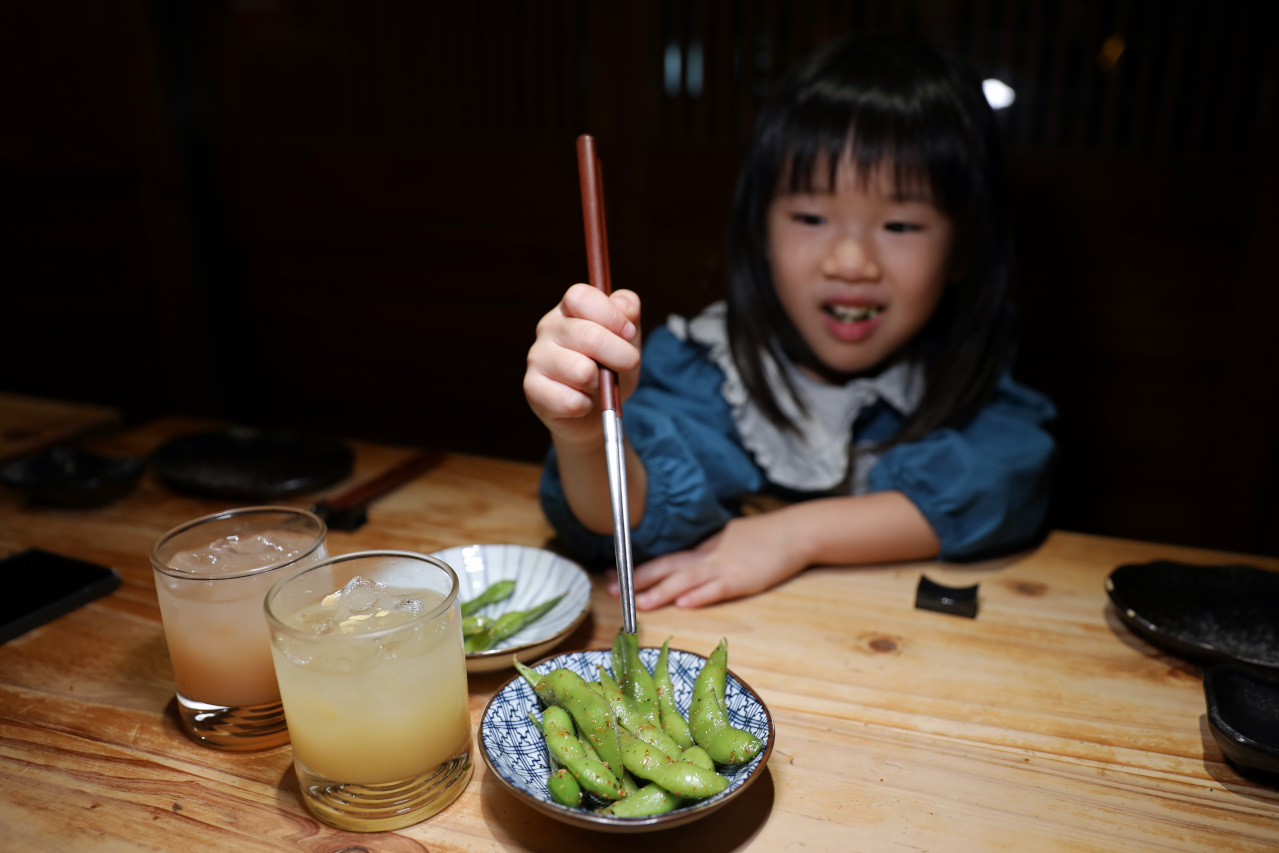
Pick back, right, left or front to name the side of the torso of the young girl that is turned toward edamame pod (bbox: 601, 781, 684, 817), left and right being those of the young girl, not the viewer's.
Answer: front

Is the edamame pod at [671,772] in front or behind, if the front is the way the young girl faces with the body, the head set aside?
in front

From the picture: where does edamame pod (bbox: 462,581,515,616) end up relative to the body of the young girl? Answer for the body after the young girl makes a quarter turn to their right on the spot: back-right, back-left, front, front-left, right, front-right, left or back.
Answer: front-left

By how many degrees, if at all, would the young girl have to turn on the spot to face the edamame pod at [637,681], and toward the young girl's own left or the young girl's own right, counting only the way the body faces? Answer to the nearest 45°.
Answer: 0° — they already face it

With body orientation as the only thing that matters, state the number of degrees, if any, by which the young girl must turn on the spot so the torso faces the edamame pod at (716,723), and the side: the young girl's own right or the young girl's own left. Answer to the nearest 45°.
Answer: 0° — they already face it

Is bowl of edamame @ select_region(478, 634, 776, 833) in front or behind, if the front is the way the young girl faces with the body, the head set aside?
in front

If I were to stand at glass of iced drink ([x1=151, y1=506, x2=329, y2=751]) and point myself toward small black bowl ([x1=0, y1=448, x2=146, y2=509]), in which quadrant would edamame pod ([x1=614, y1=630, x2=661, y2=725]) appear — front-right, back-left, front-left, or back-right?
back-right

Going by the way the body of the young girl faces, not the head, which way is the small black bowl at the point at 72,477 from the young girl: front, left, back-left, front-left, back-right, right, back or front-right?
right

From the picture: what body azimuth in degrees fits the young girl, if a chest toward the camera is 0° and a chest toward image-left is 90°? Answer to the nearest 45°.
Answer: approximately 0°

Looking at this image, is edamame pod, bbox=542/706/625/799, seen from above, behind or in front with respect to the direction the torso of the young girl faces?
in front
